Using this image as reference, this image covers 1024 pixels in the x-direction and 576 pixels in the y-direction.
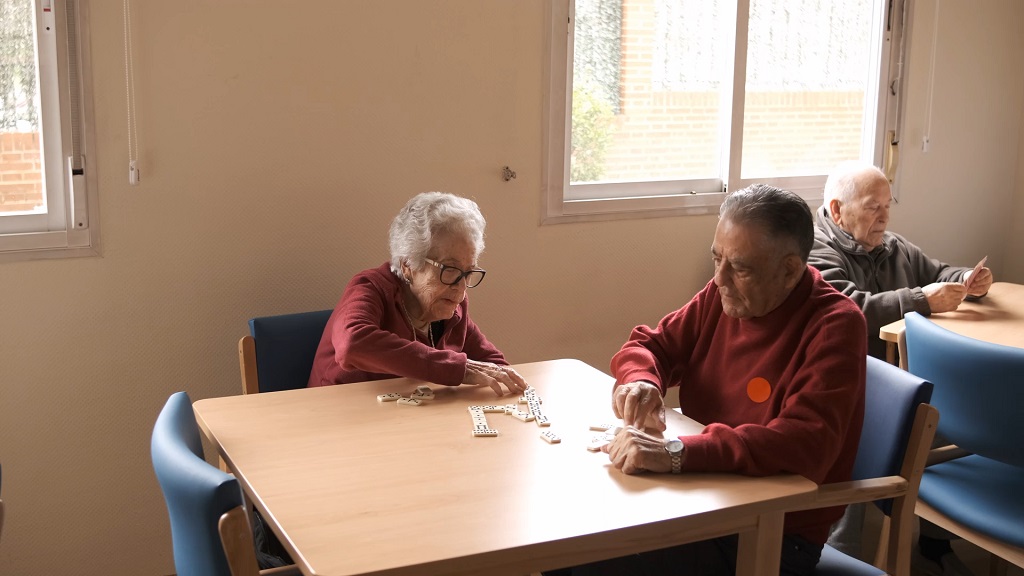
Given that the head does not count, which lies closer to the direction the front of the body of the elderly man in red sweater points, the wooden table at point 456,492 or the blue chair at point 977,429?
the wooden table

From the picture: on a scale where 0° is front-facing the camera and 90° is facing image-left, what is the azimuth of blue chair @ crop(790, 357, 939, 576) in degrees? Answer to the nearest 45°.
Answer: approximately 45°

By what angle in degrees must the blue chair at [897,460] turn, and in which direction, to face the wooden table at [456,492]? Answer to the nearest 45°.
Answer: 0° — it already faces it

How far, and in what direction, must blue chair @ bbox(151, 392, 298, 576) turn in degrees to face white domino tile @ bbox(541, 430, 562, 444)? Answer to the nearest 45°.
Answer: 0° — it already faces it

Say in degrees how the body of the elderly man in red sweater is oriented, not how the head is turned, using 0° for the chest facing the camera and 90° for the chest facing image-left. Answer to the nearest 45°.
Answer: approximately 45°

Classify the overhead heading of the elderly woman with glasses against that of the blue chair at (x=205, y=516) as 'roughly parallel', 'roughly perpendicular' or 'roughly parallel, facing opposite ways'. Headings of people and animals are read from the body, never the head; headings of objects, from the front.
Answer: roughly perpendicular
